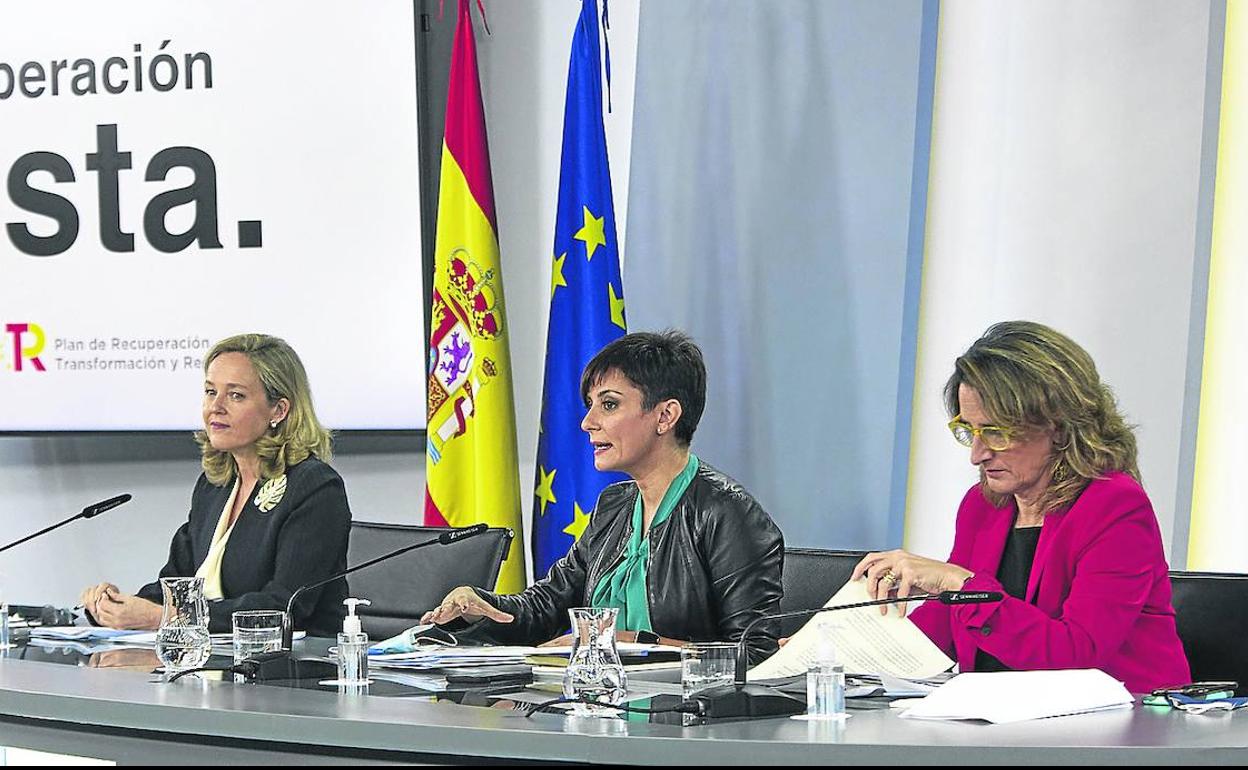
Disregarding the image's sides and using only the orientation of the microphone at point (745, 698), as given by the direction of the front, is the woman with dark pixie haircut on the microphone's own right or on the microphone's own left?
on the microphone's own left

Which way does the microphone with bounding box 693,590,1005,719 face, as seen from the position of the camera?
facing to the right of the viewer

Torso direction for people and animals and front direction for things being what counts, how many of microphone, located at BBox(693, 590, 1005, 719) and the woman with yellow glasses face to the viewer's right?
1

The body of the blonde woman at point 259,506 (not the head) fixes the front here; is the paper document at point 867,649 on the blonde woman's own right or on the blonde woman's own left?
on the blonde woman's own left

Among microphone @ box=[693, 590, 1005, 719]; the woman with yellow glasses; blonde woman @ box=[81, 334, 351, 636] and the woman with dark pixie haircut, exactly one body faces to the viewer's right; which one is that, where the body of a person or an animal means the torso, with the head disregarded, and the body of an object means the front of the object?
the microphone

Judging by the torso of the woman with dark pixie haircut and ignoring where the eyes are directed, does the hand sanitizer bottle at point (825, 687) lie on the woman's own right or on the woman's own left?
on the woman's own left

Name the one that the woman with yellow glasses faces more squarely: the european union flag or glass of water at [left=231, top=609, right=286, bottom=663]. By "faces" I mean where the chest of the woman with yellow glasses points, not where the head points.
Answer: the glass of water

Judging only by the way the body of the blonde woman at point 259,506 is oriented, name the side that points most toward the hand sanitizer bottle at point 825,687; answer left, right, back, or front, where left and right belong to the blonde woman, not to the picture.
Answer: left

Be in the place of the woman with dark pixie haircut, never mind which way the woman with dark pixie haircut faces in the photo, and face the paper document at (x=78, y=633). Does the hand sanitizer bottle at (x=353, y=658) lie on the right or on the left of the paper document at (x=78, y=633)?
left

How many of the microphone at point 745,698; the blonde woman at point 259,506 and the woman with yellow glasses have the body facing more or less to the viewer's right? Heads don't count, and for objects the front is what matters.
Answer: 1

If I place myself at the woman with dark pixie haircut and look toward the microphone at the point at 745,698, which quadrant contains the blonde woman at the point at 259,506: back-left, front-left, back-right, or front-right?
back-right

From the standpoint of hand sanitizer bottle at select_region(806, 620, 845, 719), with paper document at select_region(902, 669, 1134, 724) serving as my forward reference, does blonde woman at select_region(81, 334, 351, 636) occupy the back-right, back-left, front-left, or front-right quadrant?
back-left
